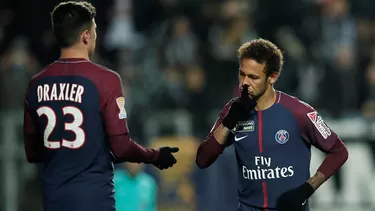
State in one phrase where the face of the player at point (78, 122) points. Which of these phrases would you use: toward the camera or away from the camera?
away from the camera

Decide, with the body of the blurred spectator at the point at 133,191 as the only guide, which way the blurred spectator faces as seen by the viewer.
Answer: toward the camera

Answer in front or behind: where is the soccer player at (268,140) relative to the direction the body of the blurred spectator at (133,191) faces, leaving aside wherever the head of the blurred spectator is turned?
in front

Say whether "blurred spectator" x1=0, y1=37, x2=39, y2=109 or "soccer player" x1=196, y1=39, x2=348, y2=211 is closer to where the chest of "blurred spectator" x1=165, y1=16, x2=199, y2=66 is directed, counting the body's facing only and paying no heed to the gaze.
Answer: the soccer player

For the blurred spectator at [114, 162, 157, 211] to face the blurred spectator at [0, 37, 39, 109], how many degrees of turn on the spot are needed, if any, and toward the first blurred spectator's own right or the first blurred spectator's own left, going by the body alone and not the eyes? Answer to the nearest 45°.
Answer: approximately 135° to the first blurred spectator's own right

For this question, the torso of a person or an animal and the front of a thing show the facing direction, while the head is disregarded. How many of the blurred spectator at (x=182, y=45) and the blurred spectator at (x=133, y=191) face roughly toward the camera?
2

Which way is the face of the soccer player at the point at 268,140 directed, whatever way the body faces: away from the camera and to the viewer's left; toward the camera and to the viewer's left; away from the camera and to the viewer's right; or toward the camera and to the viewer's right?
toward the camera and to the viewer's left

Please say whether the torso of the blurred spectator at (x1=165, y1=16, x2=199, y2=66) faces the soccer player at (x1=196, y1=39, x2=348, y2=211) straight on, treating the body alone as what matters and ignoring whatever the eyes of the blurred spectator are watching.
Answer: yes

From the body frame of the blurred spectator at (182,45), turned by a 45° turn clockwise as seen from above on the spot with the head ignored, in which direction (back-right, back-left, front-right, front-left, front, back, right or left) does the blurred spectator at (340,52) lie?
back-left

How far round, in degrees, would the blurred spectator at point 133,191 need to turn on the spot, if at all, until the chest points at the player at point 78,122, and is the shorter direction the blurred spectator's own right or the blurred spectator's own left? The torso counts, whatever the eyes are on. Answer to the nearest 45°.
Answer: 0° — they already face them
